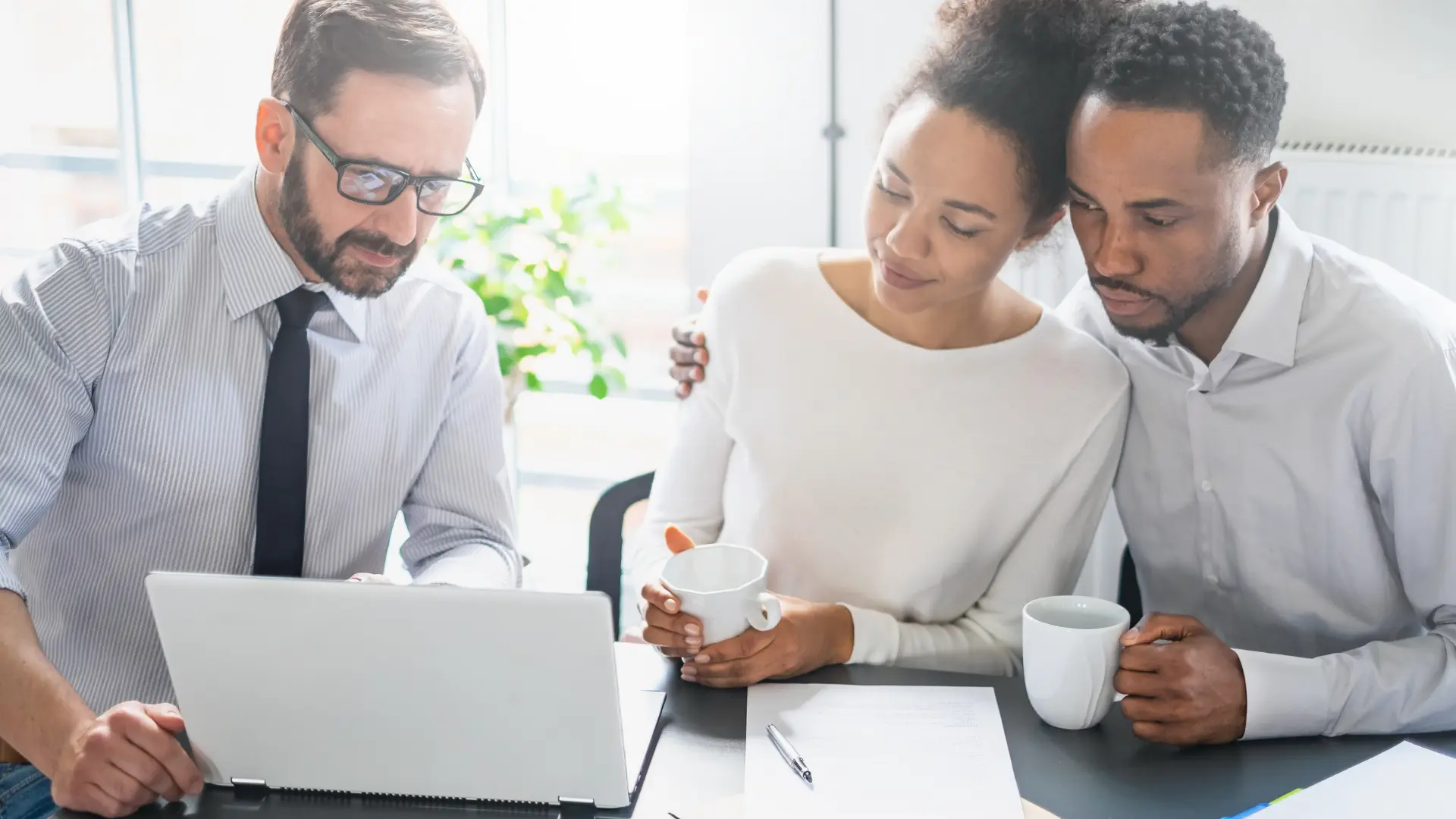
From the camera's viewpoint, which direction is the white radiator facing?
toward the camera

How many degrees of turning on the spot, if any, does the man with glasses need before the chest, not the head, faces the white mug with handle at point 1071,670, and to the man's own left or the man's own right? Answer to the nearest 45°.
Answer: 0° — they already face it

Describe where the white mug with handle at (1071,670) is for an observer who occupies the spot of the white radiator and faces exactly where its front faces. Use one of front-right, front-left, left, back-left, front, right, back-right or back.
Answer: front

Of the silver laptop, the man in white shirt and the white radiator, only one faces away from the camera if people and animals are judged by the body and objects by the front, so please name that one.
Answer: the silver laptop

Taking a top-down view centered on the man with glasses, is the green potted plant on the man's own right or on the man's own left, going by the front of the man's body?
on the man's own left

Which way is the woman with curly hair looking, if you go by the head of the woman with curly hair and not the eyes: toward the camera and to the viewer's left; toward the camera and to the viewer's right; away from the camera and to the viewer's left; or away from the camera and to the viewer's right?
toward the camera and to the viewer's left

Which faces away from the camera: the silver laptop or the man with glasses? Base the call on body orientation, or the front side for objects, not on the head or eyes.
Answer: the silver laptop

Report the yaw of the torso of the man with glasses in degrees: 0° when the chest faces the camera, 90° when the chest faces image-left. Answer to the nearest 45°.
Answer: approximately 315°

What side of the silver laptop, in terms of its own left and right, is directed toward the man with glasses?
front

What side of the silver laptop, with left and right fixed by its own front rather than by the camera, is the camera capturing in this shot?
back

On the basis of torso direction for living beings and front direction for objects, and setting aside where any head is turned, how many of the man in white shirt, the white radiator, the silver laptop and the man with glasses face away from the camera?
1

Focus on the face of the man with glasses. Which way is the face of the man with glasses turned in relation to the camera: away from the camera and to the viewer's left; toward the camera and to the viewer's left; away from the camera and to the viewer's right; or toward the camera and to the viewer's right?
toward the camera and to the viewer's right

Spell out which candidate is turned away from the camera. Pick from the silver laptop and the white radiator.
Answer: the silver laptop
